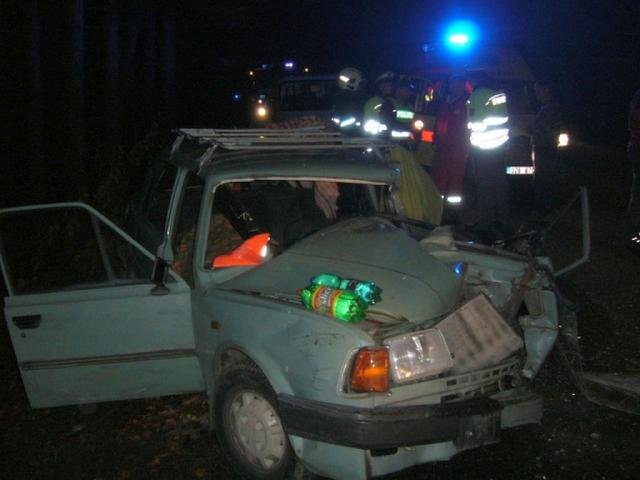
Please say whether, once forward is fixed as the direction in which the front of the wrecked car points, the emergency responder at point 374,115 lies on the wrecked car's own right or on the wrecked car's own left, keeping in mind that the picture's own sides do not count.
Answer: on the wrecked car's own left

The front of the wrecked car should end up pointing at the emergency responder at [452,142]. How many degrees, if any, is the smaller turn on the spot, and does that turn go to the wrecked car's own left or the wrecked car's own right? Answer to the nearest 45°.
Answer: approximately 90° to the wrecked car's own left

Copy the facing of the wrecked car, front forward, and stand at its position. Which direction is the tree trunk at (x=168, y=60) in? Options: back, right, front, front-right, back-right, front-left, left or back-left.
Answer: back-left

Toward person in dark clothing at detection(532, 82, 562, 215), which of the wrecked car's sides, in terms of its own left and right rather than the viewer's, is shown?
left

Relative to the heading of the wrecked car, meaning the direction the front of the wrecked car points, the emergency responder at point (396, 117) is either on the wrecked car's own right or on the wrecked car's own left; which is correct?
on the wrecked car's own left

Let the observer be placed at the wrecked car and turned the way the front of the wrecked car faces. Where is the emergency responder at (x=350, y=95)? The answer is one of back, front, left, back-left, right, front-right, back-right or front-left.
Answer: back-left

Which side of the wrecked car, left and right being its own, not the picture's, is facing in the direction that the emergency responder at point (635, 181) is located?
left

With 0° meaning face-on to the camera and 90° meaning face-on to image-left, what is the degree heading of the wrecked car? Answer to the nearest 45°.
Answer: approximately 315°

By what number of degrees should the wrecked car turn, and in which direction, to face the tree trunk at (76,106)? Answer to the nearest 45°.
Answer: approximately 135° to its left

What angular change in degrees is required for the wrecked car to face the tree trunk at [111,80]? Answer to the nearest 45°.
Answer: approximately 135° to its left
